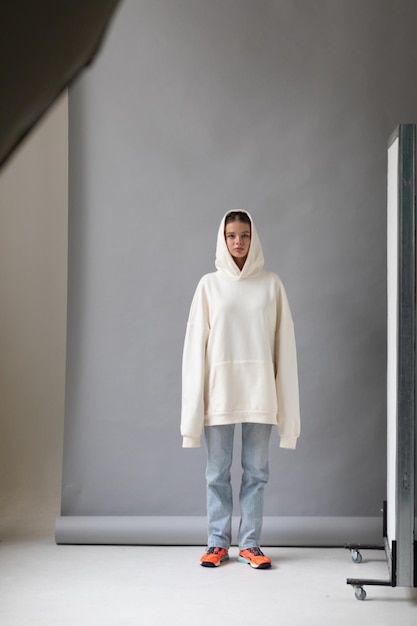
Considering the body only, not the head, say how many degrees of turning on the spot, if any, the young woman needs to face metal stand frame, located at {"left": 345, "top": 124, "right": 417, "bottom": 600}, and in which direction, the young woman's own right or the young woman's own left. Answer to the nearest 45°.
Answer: approximately 45° to the young woman's own left

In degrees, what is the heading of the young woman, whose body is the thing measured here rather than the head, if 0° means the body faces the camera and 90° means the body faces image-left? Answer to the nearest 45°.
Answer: approximately 0°
